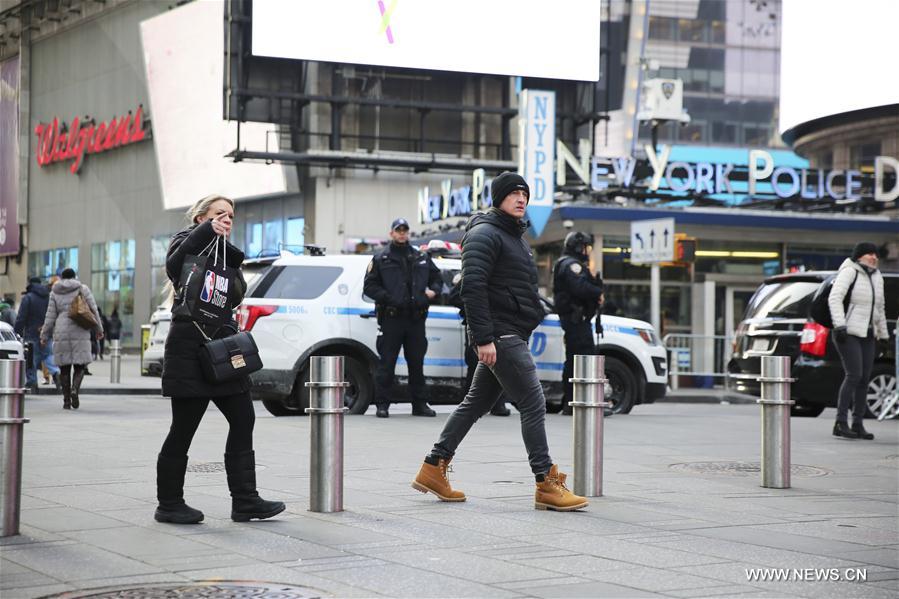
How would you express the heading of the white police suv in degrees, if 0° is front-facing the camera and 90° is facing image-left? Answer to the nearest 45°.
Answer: approximately 270°

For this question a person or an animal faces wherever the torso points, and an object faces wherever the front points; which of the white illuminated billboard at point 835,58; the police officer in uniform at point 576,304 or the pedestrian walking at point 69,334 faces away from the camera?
the pedestrian walking

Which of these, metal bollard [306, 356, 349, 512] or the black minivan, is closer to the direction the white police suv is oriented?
the black minivan

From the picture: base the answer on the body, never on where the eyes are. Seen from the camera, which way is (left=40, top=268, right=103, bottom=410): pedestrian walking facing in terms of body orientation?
away from the camera

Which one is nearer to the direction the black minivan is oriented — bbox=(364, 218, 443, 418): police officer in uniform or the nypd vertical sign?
the nypd vertical sign

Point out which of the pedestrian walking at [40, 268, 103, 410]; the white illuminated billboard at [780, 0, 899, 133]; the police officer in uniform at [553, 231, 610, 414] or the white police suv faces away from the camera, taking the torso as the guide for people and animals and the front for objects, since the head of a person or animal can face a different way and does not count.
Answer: the pedestrian walking

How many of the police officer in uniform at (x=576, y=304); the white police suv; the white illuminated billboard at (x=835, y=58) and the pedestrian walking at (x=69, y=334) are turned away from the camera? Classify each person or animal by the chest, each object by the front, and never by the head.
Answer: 1

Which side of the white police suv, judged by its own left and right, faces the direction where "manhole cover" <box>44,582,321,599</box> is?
right
